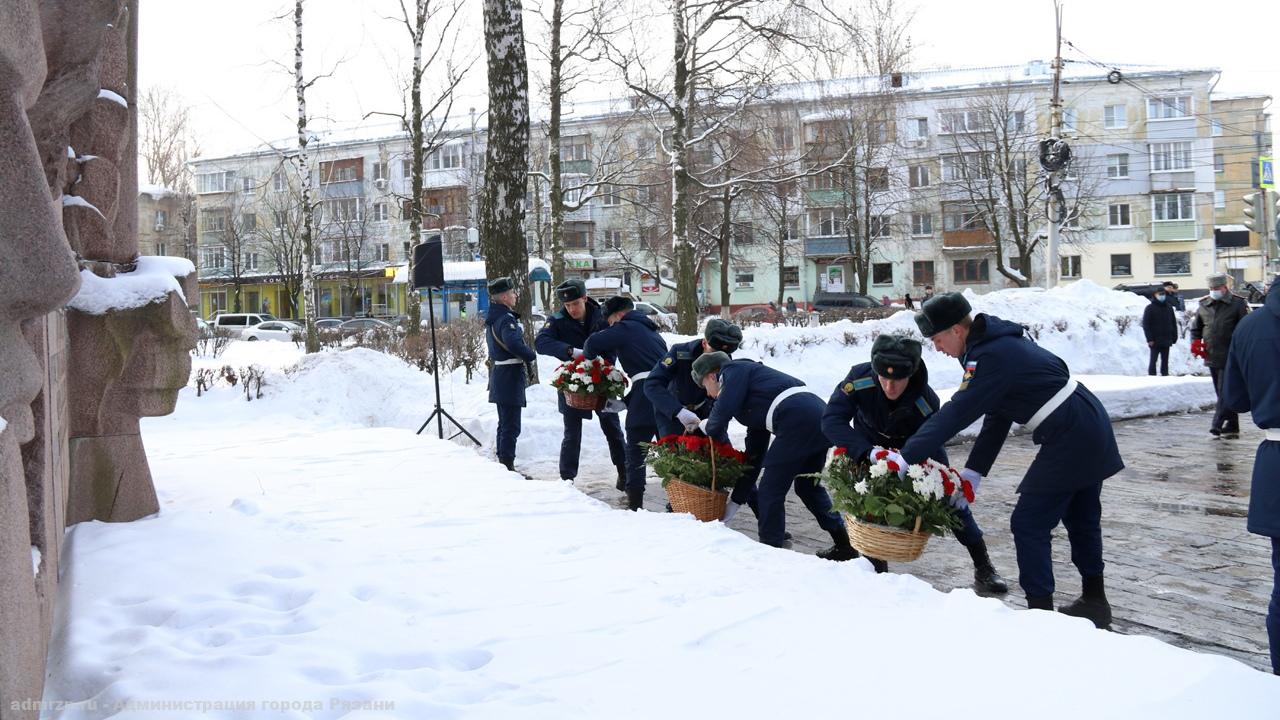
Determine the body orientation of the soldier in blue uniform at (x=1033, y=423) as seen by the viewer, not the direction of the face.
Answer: to the viewer's left

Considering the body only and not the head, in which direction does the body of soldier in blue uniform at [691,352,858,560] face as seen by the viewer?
to the viewer's left
